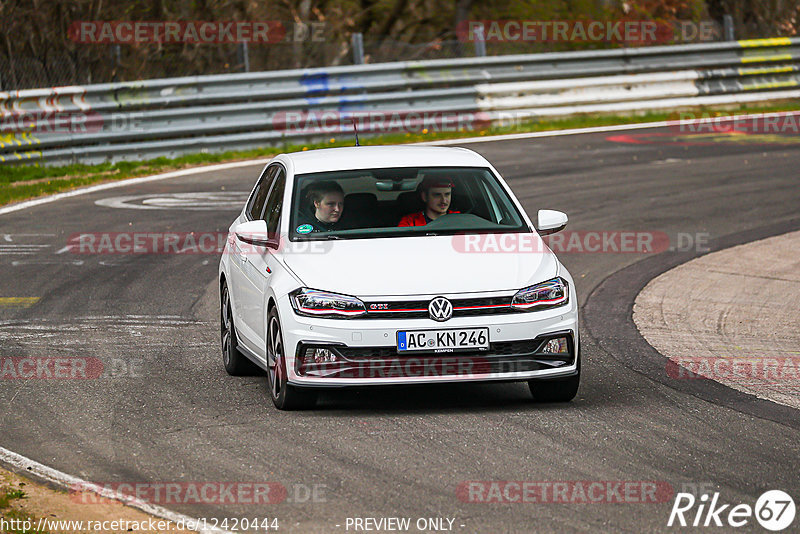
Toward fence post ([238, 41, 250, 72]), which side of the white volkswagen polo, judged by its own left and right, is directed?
back

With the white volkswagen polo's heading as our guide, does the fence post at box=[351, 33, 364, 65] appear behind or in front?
behind

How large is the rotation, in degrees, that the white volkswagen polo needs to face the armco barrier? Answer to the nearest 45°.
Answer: approximately 180°

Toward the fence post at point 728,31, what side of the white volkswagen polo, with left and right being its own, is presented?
back

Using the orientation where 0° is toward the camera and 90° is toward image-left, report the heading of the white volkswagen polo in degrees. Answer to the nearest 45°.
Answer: approximately 0°
